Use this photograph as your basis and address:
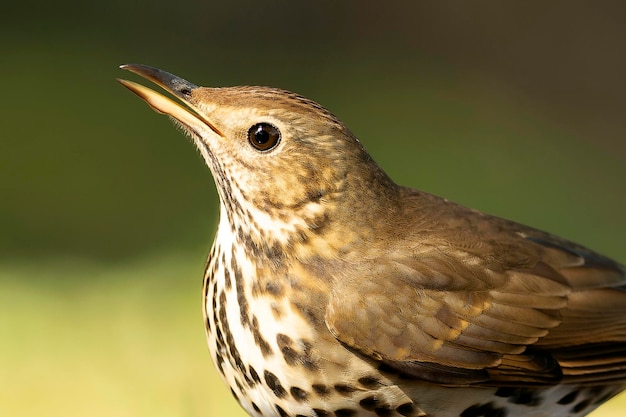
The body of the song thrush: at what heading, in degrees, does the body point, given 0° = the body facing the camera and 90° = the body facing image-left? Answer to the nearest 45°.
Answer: approximately 90°
